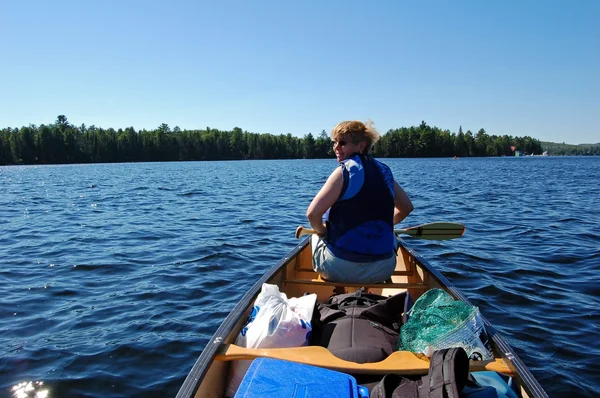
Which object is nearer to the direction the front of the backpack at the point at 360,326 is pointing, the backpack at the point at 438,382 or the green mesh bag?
the backpack

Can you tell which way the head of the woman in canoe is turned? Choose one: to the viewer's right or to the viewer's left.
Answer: to the viewer's left

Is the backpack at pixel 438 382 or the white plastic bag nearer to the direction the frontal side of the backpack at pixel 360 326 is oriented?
the backpack

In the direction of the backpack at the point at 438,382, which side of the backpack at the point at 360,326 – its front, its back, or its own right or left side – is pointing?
front

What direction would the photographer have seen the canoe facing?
facing away from the viewer

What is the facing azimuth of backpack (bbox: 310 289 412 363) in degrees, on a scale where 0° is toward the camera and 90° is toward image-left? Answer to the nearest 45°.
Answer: approximately 0°
